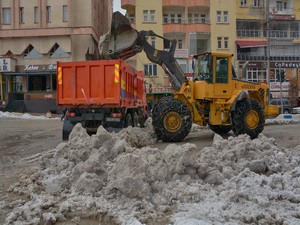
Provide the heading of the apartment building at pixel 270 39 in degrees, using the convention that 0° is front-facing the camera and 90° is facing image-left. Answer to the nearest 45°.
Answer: approximately 0°

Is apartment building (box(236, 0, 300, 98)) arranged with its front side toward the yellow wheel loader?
yes

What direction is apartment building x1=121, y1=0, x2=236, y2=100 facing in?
toward the camera

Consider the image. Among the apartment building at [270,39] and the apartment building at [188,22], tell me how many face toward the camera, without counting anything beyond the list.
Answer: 2

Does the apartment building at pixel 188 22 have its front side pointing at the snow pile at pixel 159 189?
yes

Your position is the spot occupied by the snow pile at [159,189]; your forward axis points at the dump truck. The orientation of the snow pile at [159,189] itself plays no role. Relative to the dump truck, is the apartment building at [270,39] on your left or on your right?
right

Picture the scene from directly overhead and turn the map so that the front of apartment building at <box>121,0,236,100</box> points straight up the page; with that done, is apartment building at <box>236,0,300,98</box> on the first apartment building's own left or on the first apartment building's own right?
on the first apartment building's own left

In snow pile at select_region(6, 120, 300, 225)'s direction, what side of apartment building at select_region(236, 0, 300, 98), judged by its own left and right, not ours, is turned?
front

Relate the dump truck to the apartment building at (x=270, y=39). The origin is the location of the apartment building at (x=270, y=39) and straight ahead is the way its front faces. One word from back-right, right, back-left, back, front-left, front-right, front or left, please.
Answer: front

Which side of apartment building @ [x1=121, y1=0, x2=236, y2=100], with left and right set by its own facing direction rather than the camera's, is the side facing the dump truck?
front

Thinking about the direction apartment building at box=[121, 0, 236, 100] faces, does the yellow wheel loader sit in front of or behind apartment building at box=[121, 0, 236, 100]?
in front

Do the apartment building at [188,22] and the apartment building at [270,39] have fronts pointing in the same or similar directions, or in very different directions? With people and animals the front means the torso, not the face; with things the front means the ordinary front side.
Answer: same or similar directions
